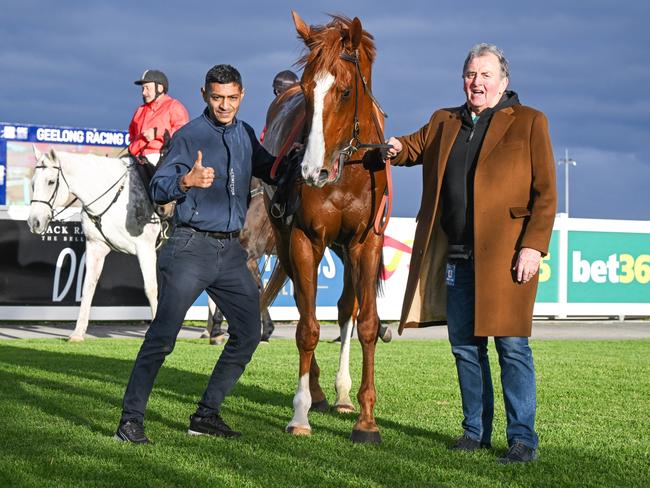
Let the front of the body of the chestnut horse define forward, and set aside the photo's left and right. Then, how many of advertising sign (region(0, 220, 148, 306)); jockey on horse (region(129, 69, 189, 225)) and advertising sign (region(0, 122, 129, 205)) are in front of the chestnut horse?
0

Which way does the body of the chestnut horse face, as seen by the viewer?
toward the camera

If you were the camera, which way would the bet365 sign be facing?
facing the viewer

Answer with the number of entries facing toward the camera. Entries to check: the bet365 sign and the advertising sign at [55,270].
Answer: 2

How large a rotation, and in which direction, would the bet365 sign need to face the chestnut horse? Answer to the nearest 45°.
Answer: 0° — it already faces it

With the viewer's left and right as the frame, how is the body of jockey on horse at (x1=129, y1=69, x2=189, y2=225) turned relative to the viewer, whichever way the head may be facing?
facing the viewer and to the left of the viewer

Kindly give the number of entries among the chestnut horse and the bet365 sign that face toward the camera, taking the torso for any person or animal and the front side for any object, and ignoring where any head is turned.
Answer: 2

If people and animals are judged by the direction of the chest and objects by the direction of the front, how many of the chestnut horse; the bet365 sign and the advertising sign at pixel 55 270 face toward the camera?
3

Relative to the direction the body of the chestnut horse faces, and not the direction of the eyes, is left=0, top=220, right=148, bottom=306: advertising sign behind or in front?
behind

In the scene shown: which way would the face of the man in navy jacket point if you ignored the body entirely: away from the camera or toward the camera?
toward the camera

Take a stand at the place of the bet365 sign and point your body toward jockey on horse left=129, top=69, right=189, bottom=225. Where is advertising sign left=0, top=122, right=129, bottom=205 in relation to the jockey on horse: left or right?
right

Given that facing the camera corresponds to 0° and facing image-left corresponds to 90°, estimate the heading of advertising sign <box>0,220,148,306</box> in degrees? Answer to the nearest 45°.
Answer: approximately 0°

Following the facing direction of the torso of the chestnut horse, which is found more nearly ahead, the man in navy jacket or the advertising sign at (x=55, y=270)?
the man in navy jacket

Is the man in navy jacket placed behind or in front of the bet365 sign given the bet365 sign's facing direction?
in front
